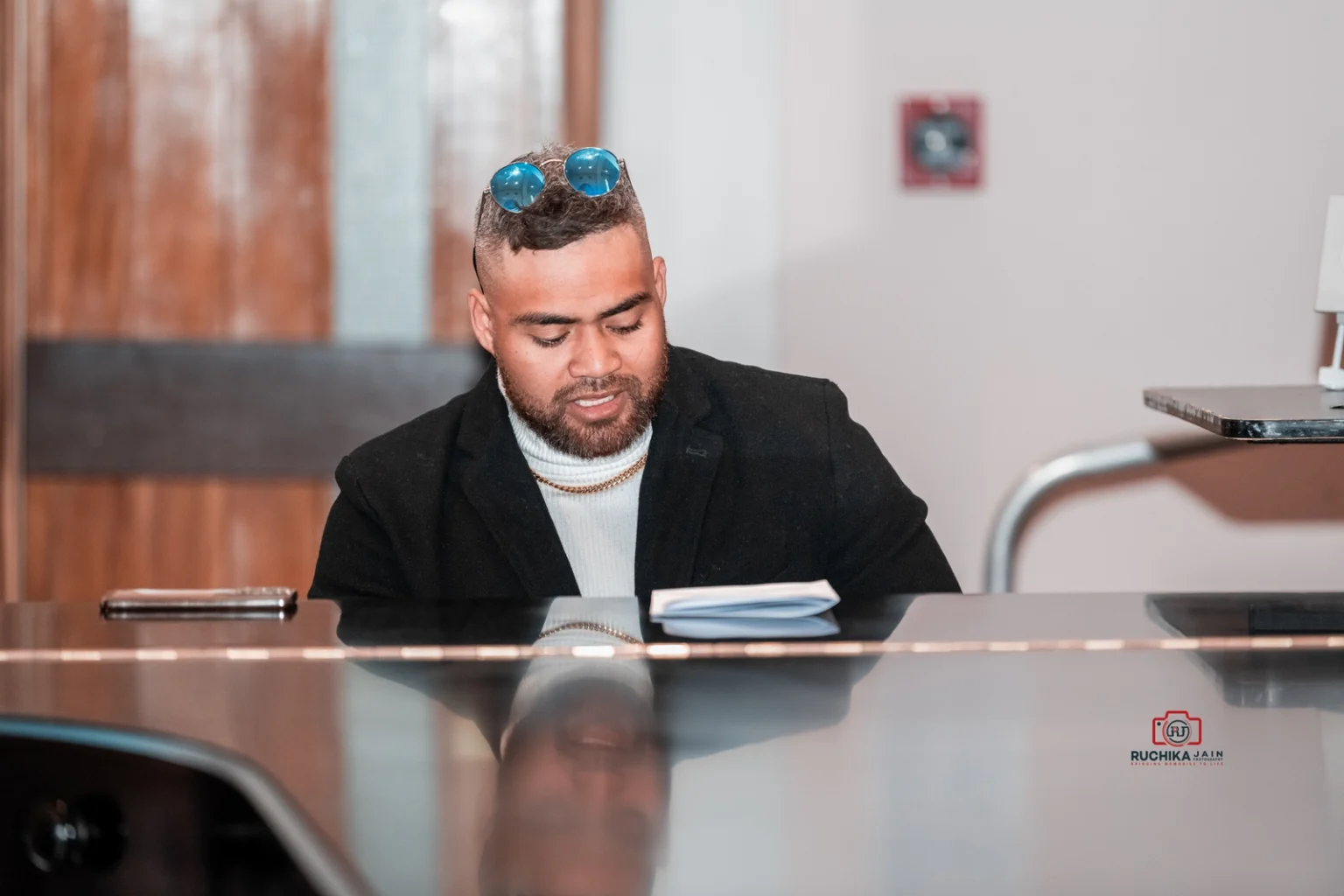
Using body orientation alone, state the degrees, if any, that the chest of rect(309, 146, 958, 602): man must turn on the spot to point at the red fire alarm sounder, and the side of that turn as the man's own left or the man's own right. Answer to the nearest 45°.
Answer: approximately 135° to the man's own left

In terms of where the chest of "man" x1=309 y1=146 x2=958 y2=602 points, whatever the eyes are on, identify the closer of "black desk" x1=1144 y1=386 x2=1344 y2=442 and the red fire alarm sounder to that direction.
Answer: the black desk

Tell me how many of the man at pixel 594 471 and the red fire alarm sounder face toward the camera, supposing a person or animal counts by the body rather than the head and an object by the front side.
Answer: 2

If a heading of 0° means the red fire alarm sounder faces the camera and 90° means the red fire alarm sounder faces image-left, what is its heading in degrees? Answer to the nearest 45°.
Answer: approximately 0°

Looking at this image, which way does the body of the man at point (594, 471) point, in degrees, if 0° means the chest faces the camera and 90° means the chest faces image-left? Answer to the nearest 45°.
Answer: approximately 0°

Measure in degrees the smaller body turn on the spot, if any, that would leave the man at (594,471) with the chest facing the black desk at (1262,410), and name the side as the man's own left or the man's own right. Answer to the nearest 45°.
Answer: approximately 90° to the man's own left

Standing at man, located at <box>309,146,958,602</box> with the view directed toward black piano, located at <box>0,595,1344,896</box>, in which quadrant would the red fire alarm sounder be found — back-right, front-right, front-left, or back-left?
back-left

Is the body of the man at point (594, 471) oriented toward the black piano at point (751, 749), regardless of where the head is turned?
yes
